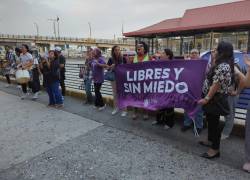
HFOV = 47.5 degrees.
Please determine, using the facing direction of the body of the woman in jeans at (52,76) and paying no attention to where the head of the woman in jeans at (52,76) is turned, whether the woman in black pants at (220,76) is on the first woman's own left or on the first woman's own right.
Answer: on the first woman's own left

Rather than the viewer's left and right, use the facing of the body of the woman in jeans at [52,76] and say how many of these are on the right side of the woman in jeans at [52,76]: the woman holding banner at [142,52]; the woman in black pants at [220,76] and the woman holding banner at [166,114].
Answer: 0

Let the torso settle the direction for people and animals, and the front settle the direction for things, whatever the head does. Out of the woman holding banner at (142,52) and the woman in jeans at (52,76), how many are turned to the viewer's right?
0

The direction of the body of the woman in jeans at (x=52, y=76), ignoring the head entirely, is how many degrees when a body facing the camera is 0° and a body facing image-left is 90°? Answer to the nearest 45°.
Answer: approximately 45°

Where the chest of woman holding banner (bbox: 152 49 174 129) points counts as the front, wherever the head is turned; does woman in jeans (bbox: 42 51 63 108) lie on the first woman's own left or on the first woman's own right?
on the first woman's own right

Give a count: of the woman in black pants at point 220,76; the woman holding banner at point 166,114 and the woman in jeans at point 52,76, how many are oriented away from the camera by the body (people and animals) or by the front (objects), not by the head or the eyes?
0

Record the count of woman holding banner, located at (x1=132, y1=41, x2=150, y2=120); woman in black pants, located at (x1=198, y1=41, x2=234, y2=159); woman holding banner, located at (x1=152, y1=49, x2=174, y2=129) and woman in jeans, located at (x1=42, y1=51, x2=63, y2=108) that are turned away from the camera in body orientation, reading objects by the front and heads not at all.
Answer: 0

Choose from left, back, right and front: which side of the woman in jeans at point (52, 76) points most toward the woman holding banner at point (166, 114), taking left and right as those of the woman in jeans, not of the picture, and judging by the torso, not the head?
left

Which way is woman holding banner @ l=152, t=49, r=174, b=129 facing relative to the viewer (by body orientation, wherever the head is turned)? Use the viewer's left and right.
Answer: facing the viewer and to the left of the viewer

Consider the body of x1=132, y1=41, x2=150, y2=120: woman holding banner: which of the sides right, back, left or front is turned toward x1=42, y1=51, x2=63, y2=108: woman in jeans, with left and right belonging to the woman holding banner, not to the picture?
right

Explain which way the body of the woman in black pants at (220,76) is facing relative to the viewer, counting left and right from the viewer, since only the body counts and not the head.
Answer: facing to the left of the viewer

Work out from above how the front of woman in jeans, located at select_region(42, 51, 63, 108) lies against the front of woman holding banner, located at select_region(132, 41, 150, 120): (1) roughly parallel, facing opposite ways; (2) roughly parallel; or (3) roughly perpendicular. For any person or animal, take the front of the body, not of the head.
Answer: roughly parallel

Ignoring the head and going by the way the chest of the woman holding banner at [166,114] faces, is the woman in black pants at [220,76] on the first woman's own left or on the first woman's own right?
on the first woman's own left

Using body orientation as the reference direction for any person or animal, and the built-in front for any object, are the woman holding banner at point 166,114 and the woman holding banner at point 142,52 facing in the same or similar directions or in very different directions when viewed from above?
same or similar directions
